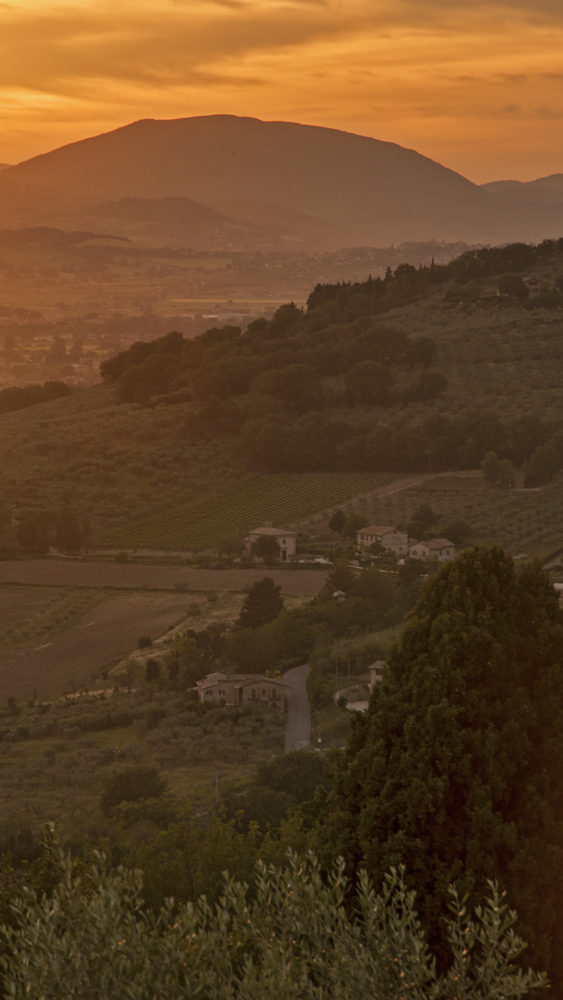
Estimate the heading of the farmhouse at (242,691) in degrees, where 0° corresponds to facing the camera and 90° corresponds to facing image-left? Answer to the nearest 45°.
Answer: approximately 0°

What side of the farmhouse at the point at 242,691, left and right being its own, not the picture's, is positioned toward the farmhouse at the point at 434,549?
back

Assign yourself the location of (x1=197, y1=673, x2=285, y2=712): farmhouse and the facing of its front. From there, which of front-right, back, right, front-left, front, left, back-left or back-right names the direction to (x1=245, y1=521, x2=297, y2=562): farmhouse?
back

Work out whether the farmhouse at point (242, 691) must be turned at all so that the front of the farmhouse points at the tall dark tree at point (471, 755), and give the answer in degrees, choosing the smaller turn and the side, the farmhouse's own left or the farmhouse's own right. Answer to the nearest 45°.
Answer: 0° — it already faces it

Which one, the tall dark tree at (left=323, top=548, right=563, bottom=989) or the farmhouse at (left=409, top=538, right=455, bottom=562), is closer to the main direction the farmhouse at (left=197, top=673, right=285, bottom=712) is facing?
the tall dark tree

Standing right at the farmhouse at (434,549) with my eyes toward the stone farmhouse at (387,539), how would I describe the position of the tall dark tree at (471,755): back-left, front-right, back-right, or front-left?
back-left

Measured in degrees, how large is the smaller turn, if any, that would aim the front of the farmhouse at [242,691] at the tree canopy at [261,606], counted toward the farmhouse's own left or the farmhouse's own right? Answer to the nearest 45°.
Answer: approximately 180°

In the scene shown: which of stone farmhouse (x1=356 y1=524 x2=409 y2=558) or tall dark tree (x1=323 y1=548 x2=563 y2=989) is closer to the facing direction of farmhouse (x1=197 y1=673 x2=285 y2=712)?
the tall dark tree

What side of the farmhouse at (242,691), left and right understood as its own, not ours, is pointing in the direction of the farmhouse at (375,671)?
left

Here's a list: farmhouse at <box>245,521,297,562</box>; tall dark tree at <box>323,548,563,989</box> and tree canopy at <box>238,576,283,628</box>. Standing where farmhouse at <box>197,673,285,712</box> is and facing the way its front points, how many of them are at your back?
2
